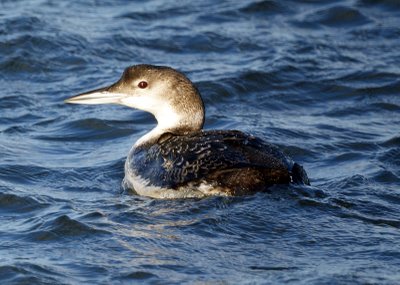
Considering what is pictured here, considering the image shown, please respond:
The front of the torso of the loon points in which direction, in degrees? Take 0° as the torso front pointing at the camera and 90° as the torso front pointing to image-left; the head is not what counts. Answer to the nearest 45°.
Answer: approximately 90°
